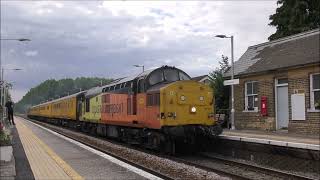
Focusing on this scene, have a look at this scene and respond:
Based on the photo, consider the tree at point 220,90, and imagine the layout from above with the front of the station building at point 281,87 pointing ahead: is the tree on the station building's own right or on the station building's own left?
on the station building's own right

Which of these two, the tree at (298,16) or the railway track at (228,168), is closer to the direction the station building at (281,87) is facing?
the railway track

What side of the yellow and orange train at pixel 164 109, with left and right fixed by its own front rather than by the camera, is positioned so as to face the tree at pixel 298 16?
left

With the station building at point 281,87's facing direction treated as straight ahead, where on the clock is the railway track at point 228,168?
The railway track is roughly at 11 o'clock from the station building.

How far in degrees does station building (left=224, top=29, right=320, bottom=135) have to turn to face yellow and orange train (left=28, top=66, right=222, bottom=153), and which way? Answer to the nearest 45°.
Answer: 0° — it already faces it

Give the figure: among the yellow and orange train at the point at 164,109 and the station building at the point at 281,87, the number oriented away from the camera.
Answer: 0

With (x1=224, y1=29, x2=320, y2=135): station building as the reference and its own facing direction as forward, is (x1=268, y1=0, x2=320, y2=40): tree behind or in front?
behind

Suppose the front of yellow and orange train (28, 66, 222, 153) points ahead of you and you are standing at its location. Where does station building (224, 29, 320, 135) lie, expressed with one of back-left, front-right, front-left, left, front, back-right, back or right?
left

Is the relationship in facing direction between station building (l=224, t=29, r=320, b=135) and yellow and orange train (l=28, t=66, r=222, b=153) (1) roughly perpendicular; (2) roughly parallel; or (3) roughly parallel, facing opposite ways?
roughly perpendicular

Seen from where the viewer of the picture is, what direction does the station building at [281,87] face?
facing the viewer and to the left of the viewer

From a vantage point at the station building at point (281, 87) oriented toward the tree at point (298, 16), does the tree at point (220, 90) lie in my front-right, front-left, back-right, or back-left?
front-left
